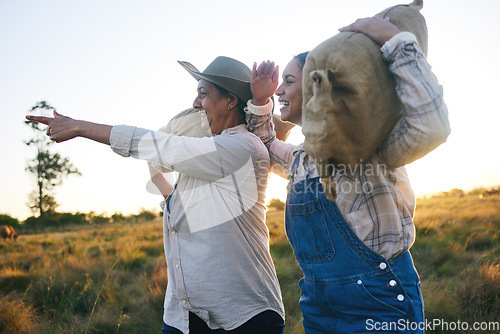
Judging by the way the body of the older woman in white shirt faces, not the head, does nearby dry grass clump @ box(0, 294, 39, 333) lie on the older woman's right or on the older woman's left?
on the older woman's right

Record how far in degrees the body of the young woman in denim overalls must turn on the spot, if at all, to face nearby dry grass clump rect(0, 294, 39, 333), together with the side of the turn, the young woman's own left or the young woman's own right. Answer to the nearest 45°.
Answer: approximately 90° to the young woman's own right

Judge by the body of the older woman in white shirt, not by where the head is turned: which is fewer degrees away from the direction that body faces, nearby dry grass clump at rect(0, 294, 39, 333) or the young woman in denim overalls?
the nearby dry grass clump

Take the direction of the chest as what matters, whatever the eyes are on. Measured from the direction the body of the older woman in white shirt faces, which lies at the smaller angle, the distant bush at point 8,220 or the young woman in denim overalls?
the distant bush

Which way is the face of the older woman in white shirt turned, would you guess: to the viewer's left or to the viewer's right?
to the viewer's left

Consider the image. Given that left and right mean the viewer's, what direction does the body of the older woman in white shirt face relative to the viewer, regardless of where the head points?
facing to the left of the viewer

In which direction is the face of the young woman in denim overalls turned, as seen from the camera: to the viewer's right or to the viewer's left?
to the viewer's left

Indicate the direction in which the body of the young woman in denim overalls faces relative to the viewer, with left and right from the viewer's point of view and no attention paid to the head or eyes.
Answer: facing the viewer and to the left of the viewer
